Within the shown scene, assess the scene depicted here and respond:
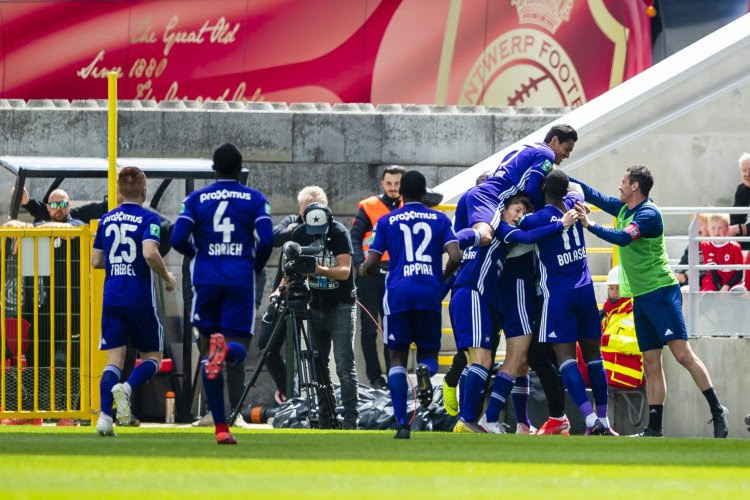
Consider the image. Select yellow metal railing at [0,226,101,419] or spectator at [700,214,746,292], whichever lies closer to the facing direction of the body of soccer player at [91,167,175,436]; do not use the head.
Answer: the spectator

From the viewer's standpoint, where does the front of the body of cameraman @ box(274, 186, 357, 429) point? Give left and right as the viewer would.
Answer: facing the viewer and to the left of the viewer

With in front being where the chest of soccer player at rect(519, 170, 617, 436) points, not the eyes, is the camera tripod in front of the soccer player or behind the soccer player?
in front

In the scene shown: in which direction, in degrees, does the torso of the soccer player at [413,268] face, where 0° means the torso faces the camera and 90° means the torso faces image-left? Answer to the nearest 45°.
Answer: approximately 180°

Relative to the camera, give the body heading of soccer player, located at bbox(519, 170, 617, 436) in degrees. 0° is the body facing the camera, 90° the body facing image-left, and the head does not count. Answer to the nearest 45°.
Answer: approximately 135°

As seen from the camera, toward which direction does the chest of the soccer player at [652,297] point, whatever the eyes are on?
to the viewer's left

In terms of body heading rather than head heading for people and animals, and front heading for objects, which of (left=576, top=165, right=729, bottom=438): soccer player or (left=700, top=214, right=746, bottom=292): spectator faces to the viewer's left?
the soccer player

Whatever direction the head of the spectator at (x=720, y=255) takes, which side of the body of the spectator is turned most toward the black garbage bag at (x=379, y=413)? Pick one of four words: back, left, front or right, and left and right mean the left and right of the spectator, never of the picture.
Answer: right

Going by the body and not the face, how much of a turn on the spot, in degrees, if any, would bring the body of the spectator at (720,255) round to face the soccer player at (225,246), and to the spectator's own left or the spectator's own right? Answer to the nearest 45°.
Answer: approximately 45° to the spectator's own right

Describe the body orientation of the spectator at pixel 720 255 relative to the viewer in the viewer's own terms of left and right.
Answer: facing the viewer

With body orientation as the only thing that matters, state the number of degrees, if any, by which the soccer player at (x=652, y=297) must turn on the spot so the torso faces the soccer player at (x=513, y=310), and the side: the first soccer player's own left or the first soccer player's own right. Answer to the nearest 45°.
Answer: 0° — they already face them

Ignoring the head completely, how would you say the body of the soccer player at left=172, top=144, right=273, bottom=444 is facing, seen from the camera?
away from the camera

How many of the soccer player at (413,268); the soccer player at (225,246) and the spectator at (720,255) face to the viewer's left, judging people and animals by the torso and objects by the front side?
0

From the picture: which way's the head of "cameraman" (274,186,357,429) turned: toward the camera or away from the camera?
toward the camera

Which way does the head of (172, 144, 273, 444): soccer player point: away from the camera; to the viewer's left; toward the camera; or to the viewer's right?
away from the camera

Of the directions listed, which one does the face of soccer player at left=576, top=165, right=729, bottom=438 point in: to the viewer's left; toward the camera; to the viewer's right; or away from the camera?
to the viewer's left

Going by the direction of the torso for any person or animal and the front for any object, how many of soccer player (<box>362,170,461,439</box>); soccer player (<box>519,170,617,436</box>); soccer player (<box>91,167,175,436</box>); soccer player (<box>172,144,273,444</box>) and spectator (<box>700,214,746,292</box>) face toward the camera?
1
